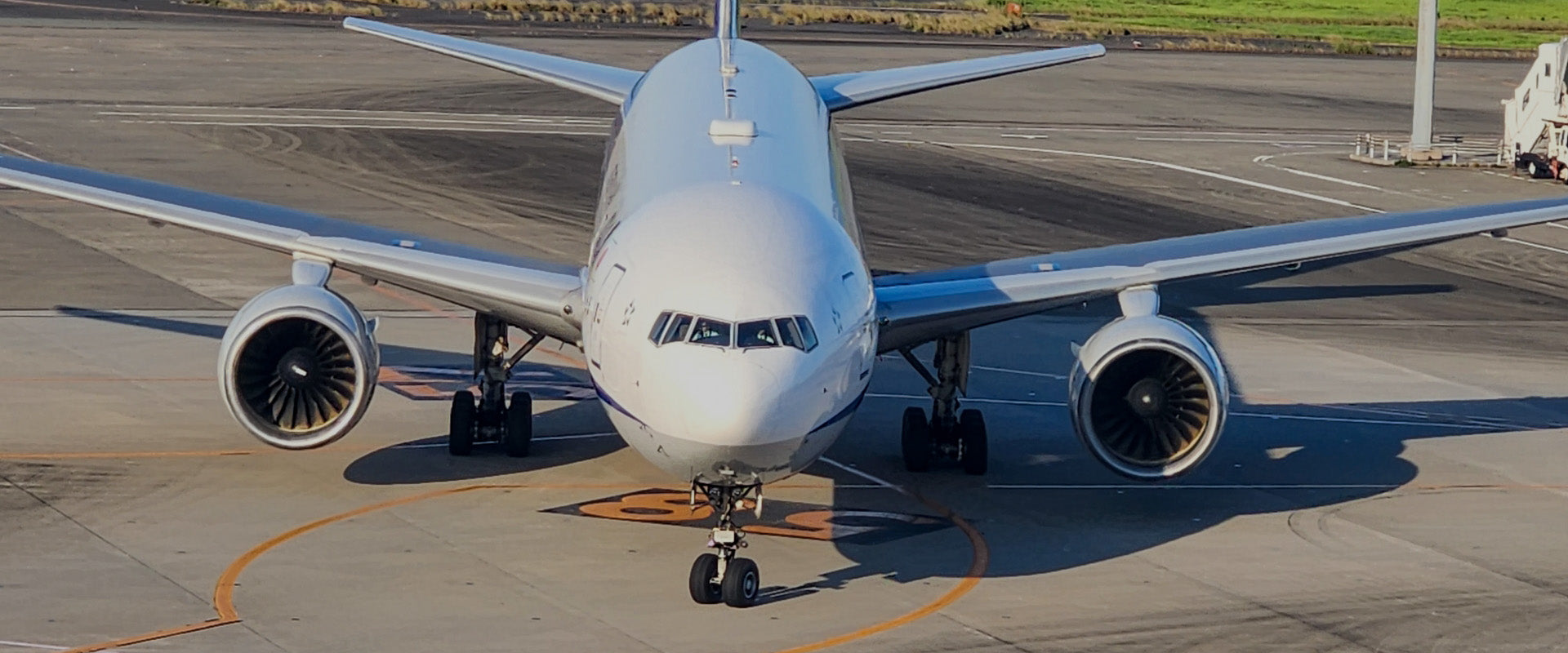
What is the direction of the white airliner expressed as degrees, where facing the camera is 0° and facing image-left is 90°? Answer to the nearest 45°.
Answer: approximately 0°
